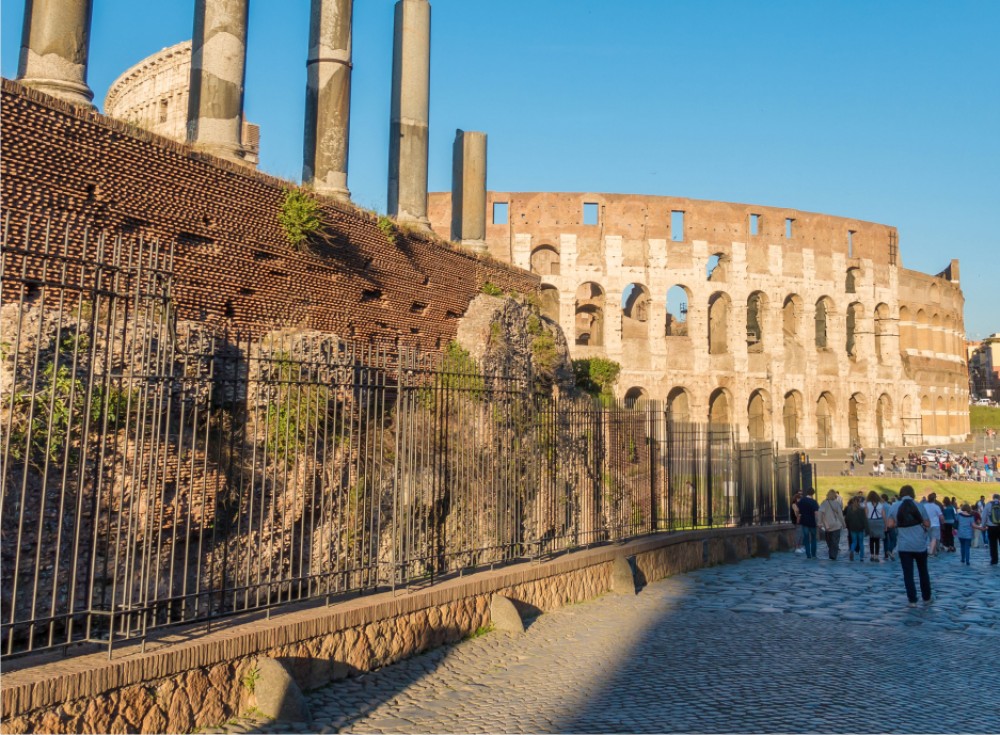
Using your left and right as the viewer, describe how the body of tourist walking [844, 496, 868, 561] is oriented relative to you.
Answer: facing away from the viewer

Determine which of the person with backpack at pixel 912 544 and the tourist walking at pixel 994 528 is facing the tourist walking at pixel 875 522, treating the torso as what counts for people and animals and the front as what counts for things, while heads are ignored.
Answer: the person with backpack

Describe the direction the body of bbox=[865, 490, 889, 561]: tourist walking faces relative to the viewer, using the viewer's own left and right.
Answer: facing away from the viewer

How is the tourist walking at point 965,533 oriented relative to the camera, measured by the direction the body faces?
away from the camera

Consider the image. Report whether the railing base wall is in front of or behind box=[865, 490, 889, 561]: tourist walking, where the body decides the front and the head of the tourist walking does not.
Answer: behind

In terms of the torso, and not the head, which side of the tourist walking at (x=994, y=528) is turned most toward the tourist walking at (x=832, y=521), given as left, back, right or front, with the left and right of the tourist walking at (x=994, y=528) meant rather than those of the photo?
left

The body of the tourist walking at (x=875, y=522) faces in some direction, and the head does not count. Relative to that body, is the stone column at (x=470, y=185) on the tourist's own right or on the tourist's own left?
on the tourist's own left

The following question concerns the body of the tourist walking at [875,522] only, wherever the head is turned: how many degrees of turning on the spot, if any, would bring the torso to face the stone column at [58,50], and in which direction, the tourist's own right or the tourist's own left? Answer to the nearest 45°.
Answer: approximately 135° to the tourist's own left

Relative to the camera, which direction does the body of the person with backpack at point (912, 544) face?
away from the camera

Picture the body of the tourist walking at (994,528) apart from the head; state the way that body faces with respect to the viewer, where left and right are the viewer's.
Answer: facing away from the viewer

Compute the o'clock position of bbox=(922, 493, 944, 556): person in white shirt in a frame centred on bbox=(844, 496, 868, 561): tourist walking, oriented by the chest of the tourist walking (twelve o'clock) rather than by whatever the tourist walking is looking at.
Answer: The person in white shirt is roughly at 2 o'clock from the tourist walking.

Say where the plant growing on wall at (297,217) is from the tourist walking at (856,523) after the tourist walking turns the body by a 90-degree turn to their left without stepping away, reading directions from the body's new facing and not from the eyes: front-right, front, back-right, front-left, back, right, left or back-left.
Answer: front-left

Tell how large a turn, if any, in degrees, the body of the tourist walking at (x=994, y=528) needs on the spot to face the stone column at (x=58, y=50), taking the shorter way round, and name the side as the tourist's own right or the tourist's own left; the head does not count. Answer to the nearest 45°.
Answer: approximately 135° to the tourist's own left
